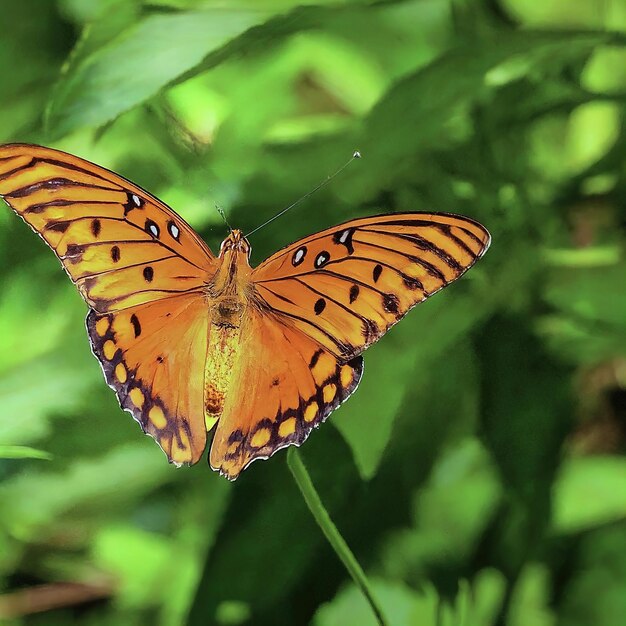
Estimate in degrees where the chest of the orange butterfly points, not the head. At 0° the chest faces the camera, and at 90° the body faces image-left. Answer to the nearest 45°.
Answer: approximately 180°
